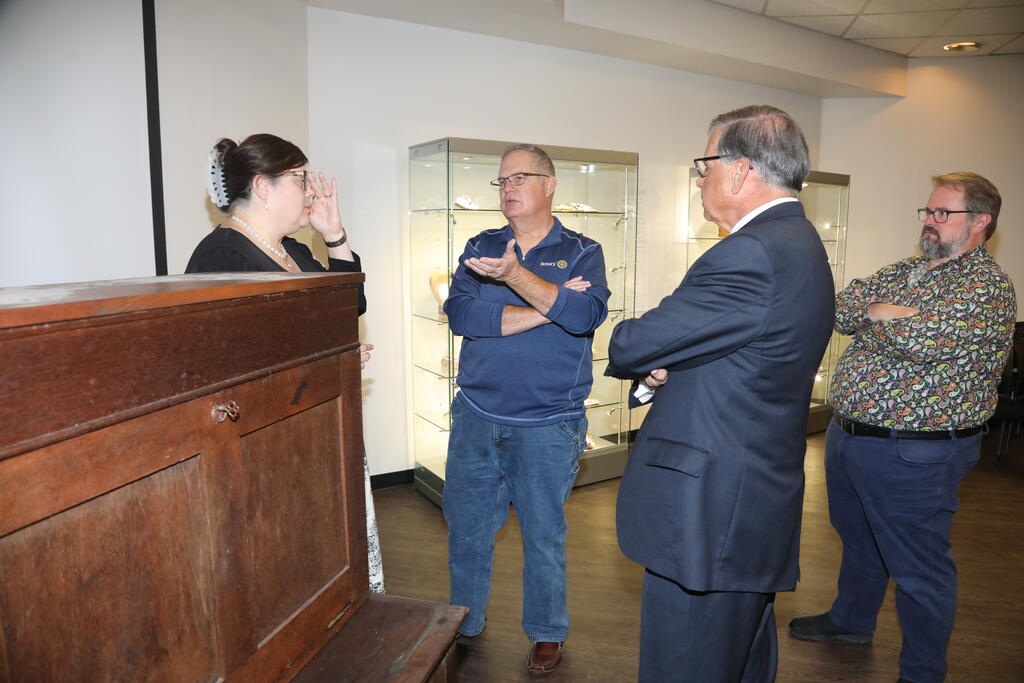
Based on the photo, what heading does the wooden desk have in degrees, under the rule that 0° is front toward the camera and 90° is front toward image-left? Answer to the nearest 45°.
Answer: approximately 315°

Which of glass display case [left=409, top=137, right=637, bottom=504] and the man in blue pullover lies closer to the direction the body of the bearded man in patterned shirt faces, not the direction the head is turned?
the man in blue pullover

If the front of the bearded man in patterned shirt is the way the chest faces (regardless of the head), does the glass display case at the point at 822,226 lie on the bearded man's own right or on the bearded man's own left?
on the bearded man's own right

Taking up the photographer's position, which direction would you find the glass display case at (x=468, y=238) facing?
facing the viewer and to the right of the viewer

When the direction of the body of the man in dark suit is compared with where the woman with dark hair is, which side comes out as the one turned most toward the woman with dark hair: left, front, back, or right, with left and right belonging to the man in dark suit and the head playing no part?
front

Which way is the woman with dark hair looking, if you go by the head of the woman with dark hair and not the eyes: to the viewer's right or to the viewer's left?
to the viewer's right

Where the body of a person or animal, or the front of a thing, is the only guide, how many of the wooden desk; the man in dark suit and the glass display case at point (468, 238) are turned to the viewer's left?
1

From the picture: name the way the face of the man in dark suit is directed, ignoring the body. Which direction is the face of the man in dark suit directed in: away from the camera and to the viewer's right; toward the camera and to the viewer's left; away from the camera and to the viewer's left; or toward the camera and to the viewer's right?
away from the camera and to the viewer's left

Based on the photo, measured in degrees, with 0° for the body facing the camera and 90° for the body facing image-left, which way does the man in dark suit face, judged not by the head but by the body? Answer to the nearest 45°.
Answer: approximately 90°

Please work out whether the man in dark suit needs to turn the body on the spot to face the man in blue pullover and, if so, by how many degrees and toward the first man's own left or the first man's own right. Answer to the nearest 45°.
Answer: approximately 45° to the first man's own right

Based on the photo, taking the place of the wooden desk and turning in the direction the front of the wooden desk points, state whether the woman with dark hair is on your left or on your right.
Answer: on your left

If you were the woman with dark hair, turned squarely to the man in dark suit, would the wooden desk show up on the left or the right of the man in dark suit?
right

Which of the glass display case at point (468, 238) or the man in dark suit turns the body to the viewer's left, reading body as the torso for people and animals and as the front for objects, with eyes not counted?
the man in dark suit

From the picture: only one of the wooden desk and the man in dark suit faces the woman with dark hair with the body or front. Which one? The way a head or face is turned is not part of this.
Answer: the man in dark suit

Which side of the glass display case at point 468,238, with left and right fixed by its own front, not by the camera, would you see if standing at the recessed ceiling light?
left
